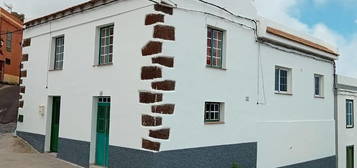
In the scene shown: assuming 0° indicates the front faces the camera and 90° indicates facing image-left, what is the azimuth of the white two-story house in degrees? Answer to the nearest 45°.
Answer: approximately 45°

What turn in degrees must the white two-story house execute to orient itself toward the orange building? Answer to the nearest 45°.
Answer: approximately 90° to its right
